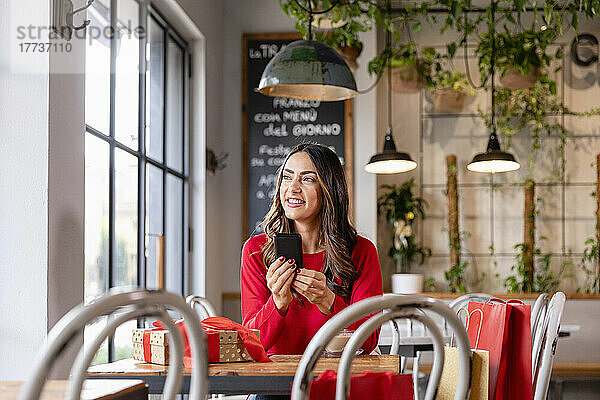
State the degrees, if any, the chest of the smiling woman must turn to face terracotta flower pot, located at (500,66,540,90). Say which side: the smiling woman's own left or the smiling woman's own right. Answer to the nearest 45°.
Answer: approximately 135° to the smiling woman's own left

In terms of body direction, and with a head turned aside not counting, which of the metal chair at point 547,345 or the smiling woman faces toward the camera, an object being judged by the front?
the smiling woman

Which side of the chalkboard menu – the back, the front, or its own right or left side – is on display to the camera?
front

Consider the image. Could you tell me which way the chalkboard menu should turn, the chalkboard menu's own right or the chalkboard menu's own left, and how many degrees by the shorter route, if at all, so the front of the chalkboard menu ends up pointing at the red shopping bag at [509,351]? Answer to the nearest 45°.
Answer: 0° — it already faces it

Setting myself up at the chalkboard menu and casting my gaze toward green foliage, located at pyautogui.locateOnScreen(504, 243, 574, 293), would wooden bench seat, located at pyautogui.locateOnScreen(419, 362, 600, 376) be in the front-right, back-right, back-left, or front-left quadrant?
front-right

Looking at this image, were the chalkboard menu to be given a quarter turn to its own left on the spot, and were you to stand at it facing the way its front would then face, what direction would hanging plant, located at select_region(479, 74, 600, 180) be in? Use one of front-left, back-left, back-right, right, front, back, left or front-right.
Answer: front

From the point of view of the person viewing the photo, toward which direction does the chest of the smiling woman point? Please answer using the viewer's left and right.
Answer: facing the viewer

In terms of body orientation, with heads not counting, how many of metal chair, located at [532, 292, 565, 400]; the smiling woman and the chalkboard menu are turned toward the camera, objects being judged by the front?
2

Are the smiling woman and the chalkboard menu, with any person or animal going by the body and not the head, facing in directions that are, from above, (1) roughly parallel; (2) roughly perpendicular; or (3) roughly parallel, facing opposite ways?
roughly parallel

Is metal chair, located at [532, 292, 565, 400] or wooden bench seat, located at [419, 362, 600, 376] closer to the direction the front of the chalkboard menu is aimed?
the metal chair

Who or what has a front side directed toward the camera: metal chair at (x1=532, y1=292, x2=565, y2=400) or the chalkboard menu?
the chalkboard menu

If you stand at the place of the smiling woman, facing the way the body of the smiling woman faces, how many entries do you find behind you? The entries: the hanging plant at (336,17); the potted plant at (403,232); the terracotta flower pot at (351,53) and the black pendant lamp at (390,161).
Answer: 4

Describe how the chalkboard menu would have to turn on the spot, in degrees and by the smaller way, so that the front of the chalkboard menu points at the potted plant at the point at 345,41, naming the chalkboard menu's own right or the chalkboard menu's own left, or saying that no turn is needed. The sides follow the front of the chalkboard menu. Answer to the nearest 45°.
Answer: approximately 45° to the chalkboard menu's own left
